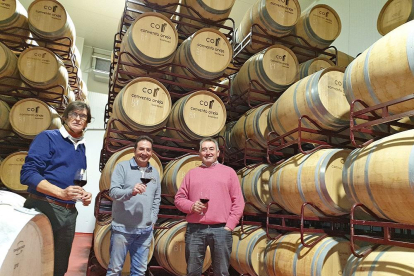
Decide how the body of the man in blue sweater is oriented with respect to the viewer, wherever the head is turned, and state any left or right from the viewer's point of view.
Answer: facing the viewer and to the right of the viewer

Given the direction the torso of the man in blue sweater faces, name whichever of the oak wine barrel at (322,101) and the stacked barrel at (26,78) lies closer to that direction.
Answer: the oak wine barrel

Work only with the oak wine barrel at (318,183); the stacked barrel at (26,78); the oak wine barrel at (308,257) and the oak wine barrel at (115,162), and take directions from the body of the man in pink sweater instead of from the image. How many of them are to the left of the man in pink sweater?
2

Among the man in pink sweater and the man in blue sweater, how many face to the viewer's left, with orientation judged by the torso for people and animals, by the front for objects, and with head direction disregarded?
0

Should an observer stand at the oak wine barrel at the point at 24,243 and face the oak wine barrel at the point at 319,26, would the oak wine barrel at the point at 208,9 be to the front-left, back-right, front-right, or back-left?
front-left

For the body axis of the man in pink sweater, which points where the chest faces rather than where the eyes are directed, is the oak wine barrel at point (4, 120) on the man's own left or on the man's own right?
on the man's own right

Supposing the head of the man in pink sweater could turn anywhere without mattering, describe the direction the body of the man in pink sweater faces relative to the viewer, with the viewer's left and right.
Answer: facing the viewer

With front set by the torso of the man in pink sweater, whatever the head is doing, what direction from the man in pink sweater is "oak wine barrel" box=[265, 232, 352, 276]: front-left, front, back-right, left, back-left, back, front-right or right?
left

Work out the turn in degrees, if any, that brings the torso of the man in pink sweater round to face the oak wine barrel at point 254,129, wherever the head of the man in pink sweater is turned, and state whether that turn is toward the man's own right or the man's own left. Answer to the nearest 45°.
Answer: approximately 180°

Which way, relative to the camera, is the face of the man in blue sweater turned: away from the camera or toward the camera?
toward the camera

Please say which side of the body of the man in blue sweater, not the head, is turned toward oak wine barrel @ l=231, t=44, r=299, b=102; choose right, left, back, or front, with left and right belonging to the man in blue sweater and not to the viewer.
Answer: left

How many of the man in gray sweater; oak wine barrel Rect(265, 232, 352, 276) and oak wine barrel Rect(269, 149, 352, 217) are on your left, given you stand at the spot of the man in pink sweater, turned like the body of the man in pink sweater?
2
